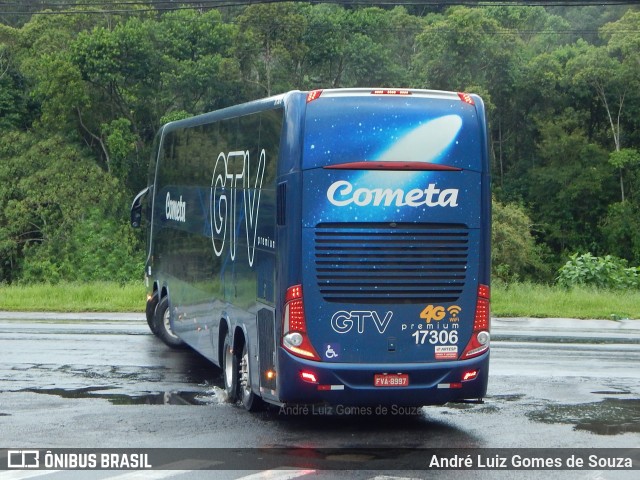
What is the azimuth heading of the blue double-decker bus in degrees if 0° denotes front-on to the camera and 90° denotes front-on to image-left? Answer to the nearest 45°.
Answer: approximately 180°
